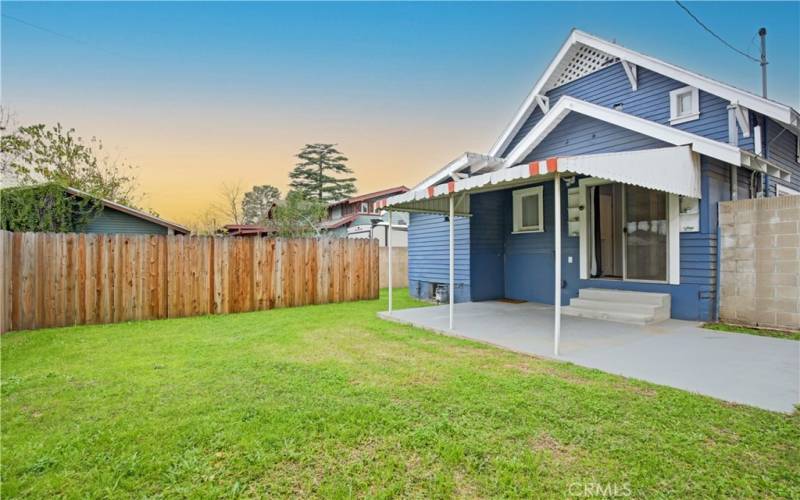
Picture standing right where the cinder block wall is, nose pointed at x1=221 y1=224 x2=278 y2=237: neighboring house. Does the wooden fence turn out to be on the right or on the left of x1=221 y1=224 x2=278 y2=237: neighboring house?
left

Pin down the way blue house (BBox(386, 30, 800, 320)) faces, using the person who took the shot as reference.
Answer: facing the viewer and to the left of the viewer

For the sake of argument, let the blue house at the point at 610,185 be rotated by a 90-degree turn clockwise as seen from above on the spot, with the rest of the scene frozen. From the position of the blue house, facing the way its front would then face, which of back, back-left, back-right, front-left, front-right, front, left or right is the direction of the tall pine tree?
front

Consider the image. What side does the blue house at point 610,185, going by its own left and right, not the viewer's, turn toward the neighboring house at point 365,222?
right

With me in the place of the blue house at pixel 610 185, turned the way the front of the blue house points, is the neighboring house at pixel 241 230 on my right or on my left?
on my right

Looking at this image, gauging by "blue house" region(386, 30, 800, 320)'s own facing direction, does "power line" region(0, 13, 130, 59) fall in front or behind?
in front

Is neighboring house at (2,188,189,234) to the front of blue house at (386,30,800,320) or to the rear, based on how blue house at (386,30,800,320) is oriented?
to the front

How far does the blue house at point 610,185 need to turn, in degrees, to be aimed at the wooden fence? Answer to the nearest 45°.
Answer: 0° — it already faces it

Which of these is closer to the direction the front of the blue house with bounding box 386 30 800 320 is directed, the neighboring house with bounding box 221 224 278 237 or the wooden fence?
the wooden fence

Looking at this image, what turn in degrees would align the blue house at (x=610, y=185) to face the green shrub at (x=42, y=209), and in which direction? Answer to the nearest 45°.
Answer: approximately 45° to its right
